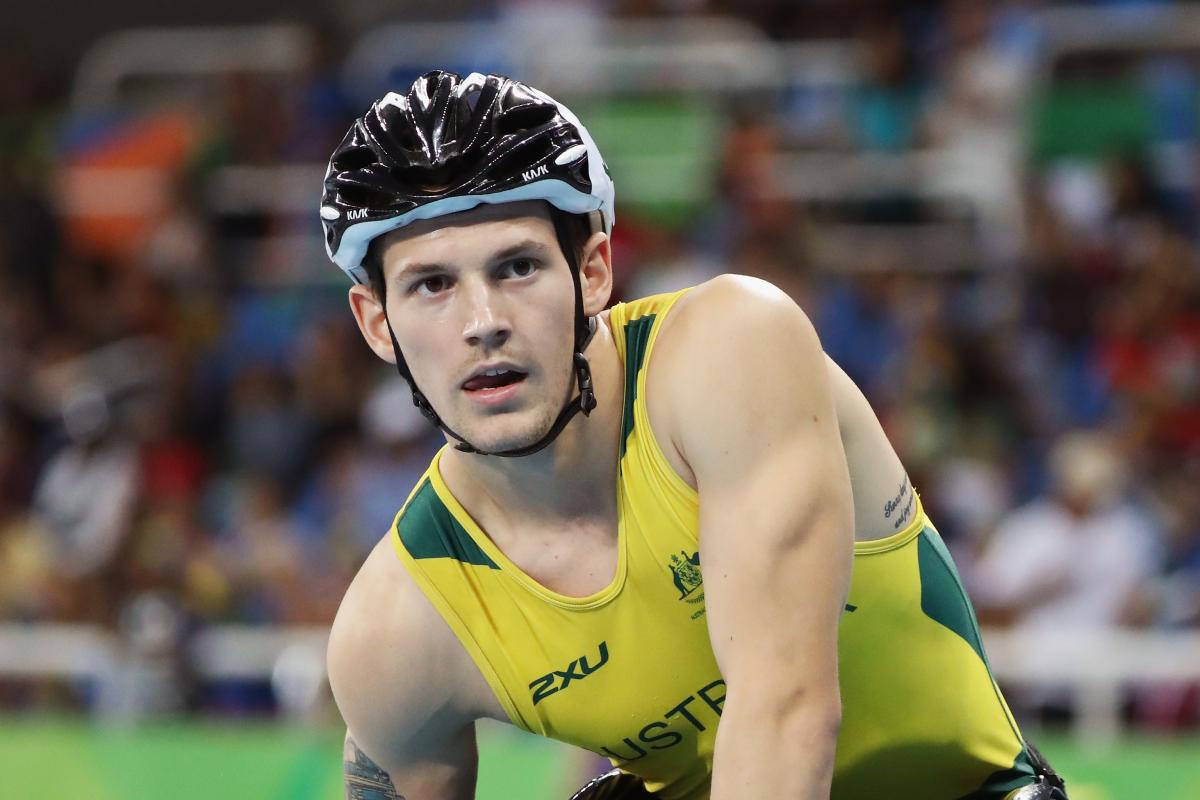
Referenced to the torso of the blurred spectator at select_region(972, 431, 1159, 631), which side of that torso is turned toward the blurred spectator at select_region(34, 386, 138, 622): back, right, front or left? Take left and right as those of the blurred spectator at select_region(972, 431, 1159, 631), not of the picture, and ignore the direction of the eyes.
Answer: right

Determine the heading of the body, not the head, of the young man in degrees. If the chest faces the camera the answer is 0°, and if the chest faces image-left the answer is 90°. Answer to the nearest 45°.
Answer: approximately 45°

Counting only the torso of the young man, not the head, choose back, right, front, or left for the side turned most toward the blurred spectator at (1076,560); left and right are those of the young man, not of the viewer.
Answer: back

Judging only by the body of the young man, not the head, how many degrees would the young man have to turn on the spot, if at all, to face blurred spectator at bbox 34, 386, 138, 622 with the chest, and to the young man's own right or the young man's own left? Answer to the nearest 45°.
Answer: approximately 90° to the young man's own right

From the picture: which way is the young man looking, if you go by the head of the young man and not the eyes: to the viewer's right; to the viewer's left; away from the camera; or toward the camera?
toward the camera

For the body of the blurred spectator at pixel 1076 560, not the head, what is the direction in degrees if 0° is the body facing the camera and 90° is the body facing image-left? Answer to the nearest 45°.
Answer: approximately 0°

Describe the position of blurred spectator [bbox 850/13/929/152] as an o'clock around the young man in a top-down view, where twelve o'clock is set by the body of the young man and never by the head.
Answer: The blurred spectator is roughly at 5 o'clock from the young man.

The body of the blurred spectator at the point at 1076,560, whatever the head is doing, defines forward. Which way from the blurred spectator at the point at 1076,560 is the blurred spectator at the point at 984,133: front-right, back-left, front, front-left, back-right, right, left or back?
back

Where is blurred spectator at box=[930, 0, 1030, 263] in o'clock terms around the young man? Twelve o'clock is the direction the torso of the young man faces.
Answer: The blurred spectator is roughly at 5 o'clock from the young man.

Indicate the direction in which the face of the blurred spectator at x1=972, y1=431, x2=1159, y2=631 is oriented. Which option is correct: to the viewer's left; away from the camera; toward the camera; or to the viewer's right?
toward the camera

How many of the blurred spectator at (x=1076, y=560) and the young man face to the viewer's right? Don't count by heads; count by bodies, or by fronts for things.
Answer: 0

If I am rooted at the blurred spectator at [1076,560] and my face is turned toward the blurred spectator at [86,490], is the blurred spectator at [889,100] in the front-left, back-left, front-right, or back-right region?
front-right

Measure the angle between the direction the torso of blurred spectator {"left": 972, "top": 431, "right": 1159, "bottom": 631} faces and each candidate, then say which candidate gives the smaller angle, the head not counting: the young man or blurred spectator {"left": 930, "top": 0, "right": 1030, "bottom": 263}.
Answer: the young man

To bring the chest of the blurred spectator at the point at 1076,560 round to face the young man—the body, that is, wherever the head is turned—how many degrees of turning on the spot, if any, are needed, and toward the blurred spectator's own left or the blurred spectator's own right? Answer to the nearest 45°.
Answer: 0° — they already face them
